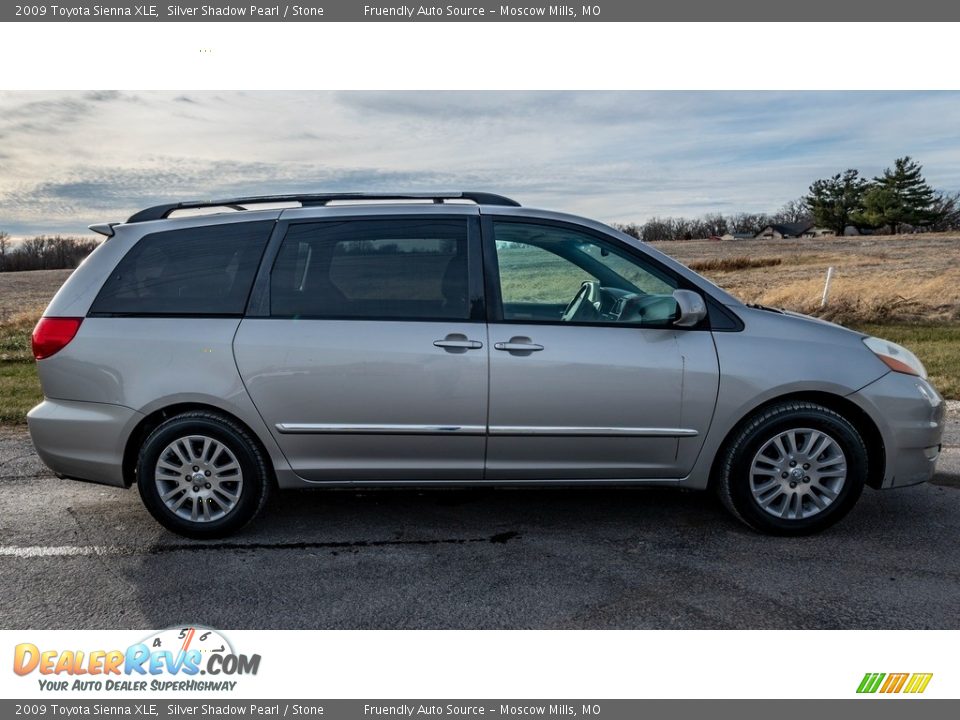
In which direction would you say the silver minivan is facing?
to the viewer's right
